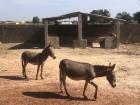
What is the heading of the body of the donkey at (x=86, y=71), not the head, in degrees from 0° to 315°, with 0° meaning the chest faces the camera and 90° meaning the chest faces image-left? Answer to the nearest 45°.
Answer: approximately 270°
